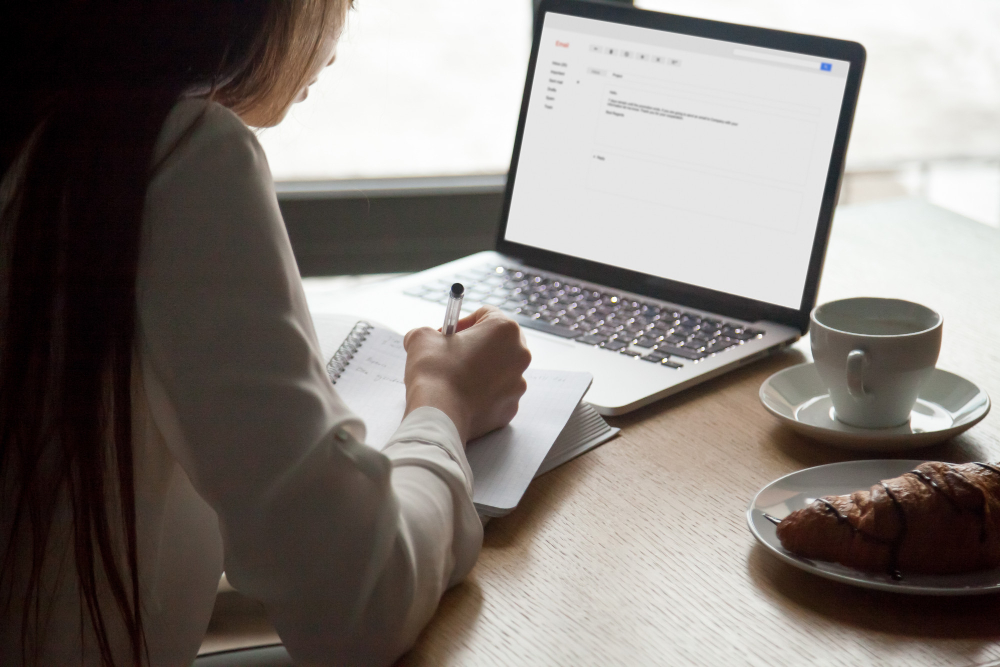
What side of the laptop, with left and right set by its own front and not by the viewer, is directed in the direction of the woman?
front

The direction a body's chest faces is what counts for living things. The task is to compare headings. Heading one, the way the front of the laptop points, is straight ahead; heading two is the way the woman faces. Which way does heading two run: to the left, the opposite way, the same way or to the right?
the opposite way

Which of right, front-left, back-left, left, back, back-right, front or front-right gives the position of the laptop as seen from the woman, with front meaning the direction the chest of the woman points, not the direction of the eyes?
front

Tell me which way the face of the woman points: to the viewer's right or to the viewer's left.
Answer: to the viewer's right

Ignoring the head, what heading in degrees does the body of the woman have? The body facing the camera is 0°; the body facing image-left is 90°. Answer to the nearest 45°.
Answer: approximately 225°
